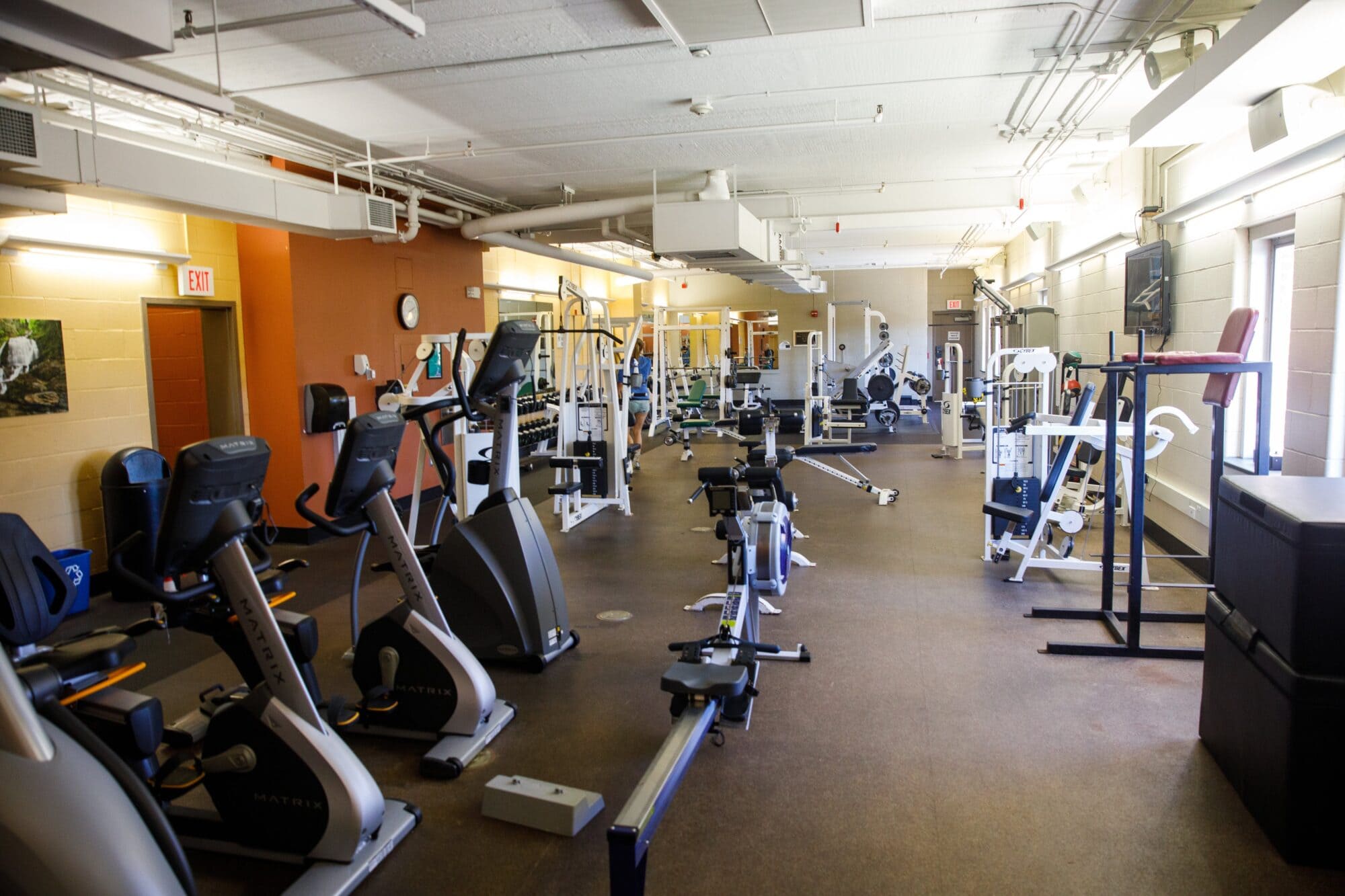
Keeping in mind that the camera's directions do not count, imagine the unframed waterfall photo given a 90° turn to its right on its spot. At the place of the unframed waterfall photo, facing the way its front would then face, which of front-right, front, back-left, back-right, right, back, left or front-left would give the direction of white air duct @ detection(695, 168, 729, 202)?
back-left

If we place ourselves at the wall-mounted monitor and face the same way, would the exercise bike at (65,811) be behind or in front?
in front

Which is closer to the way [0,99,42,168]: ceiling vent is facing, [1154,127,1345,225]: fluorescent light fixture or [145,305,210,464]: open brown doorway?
the fluorescent light fixture

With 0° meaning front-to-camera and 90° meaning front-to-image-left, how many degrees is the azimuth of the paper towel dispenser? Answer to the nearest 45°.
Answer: approximately 315°

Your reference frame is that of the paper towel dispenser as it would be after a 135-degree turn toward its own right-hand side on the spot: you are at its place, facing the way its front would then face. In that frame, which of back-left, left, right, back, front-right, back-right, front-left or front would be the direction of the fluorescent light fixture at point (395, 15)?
left

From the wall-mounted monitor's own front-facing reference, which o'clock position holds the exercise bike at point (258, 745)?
The exercise bike is roughly at 11 o'clock from the wall-mounted monitor.

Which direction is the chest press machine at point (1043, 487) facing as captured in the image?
to the viewer's left

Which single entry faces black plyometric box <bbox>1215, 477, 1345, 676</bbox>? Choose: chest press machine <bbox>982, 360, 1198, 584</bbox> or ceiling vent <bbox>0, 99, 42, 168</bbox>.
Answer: the ceiling vent

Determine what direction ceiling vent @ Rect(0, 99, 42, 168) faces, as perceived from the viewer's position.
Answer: facing the viewer and to the right of the viewer

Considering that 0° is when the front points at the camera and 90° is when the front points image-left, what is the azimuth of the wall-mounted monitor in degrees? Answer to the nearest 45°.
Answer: approximately 45°

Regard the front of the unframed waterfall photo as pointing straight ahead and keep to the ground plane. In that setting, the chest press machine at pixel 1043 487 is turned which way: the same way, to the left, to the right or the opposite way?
the opposite way

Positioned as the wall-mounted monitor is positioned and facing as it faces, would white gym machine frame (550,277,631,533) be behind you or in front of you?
in front

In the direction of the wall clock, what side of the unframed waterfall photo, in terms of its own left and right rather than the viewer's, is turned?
left
